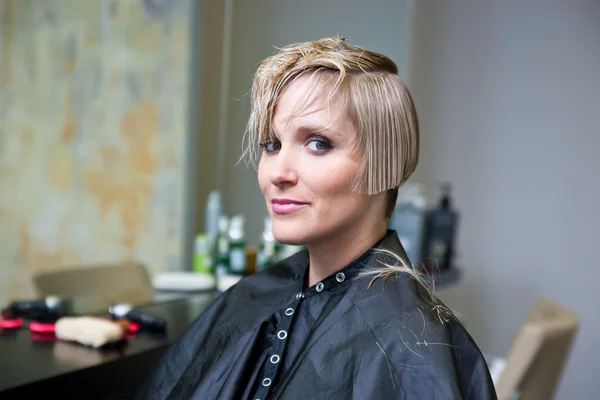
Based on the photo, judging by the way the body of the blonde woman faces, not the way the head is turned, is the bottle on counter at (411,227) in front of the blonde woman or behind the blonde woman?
behind

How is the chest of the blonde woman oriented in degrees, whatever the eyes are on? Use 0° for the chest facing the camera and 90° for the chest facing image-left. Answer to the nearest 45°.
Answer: approximately 45°
